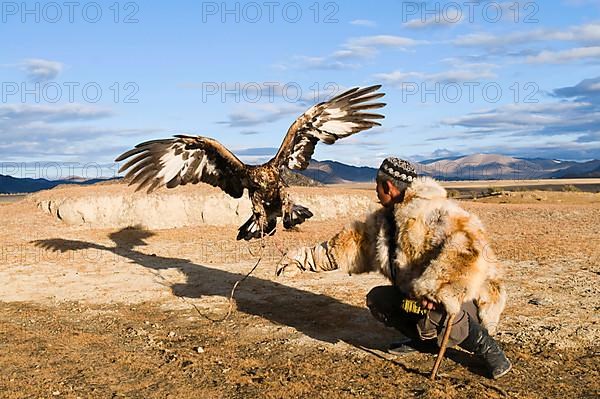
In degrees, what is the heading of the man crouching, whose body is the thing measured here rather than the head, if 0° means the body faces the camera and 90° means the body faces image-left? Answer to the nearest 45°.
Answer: approximately 90°

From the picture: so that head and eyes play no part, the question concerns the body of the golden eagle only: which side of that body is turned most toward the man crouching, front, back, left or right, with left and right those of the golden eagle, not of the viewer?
left

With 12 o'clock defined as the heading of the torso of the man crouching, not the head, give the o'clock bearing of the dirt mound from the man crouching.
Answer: The dirt mound is roughly at 2 o'clock from the man crouching.

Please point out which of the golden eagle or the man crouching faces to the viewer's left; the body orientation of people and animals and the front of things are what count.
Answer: the man crouching

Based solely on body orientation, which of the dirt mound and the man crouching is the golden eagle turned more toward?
the man crouching

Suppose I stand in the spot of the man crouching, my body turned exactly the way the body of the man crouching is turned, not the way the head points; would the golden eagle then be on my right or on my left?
on my right

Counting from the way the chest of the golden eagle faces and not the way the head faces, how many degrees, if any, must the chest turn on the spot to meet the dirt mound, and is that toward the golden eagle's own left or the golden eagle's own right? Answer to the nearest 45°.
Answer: approximately 180°

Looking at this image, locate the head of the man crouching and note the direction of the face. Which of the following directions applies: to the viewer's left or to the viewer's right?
to the viewer's left
